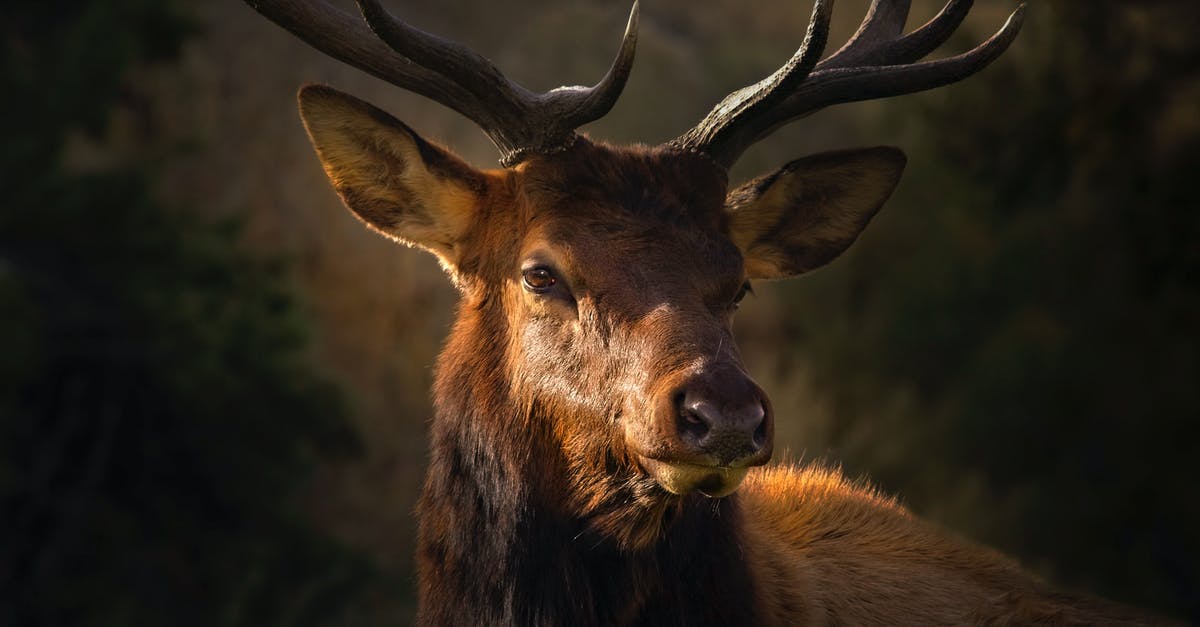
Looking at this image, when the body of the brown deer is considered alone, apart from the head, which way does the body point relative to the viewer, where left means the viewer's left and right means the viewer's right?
facing the viewer and to the left of the viewer
